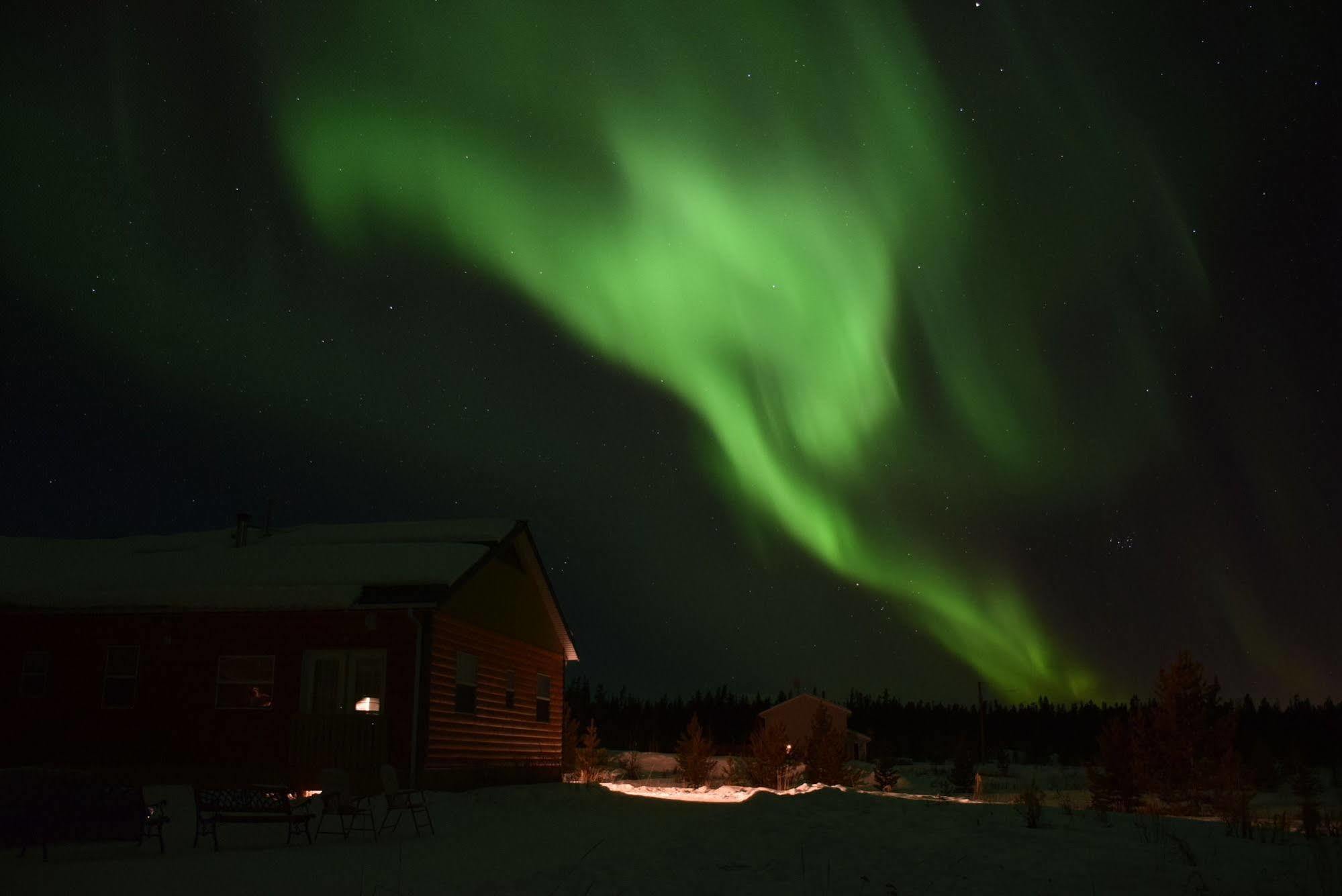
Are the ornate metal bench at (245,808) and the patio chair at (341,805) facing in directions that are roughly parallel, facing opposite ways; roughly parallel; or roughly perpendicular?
roughly parallel

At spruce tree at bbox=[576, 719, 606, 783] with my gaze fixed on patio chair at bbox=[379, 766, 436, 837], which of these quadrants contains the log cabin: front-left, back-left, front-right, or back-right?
front-right
